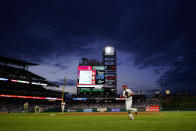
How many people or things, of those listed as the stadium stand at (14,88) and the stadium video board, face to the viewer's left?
0

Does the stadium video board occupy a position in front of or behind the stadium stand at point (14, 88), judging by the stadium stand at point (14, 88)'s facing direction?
in front

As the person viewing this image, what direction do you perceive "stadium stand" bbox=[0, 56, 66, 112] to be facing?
facing the viewer and to the right of the viewer

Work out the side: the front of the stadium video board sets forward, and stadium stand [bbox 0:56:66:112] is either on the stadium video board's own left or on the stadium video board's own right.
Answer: on the stadium video board's own right

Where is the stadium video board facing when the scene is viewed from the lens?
facing the viewer
